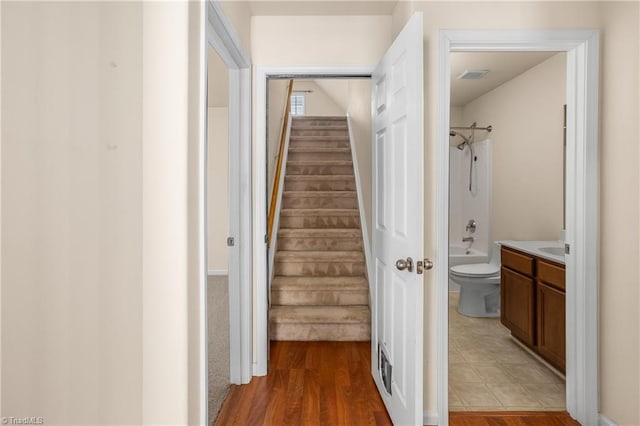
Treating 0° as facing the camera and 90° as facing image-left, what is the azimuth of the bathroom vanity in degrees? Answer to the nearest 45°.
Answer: approximately 45°

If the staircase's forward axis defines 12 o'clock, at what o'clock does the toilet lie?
The toilet is roughly at 9 o'clock from the staircase.

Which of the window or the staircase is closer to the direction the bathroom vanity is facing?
the staircase

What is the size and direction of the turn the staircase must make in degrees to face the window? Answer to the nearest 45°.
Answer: approximately 180°

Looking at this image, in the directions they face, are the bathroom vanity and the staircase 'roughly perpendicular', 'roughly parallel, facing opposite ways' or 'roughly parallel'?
roughly perpendicular

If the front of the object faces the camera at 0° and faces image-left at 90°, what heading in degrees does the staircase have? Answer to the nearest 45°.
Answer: approximately 0°
